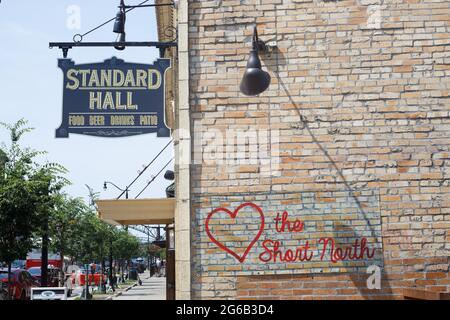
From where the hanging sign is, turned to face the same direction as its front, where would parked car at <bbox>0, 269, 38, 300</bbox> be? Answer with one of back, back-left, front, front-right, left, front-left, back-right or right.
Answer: back

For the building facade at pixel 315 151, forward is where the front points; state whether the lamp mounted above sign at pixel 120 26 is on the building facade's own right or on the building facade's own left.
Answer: on the building facade's own right

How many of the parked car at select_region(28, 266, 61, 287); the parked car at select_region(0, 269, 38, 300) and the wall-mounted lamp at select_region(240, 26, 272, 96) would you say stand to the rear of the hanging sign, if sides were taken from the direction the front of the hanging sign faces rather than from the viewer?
2

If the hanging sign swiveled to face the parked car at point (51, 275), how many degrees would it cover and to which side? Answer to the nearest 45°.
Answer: approximately 180°

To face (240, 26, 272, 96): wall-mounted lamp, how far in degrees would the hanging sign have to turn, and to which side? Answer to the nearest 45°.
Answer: approximately 45° to its left

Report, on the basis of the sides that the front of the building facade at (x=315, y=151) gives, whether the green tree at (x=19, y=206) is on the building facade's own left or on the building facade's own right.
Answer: on the building facade's own right

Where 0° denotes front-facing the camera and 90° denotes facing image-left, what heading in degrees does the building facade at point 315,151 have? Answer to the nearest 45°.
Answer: approximately 0°
